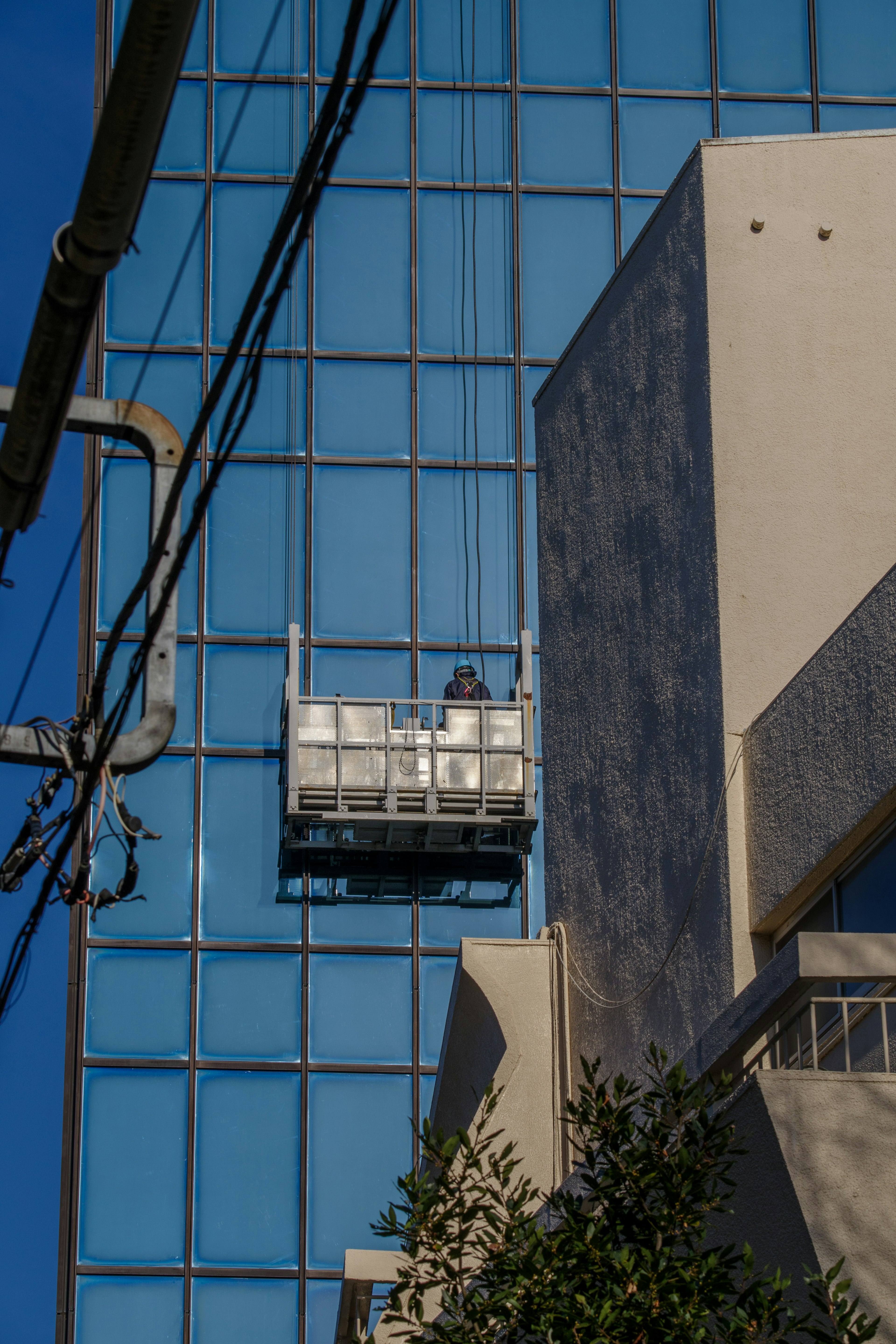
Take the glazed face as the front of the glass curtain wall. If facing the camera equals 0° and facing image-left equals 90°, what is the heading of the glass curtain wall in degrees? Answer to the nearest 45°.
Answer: approximately 0°

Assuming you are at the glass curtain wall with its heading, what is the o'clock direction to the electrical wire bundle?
The electrical wire bundle is roughly at 12 o'clock from the glass curtain wall.
